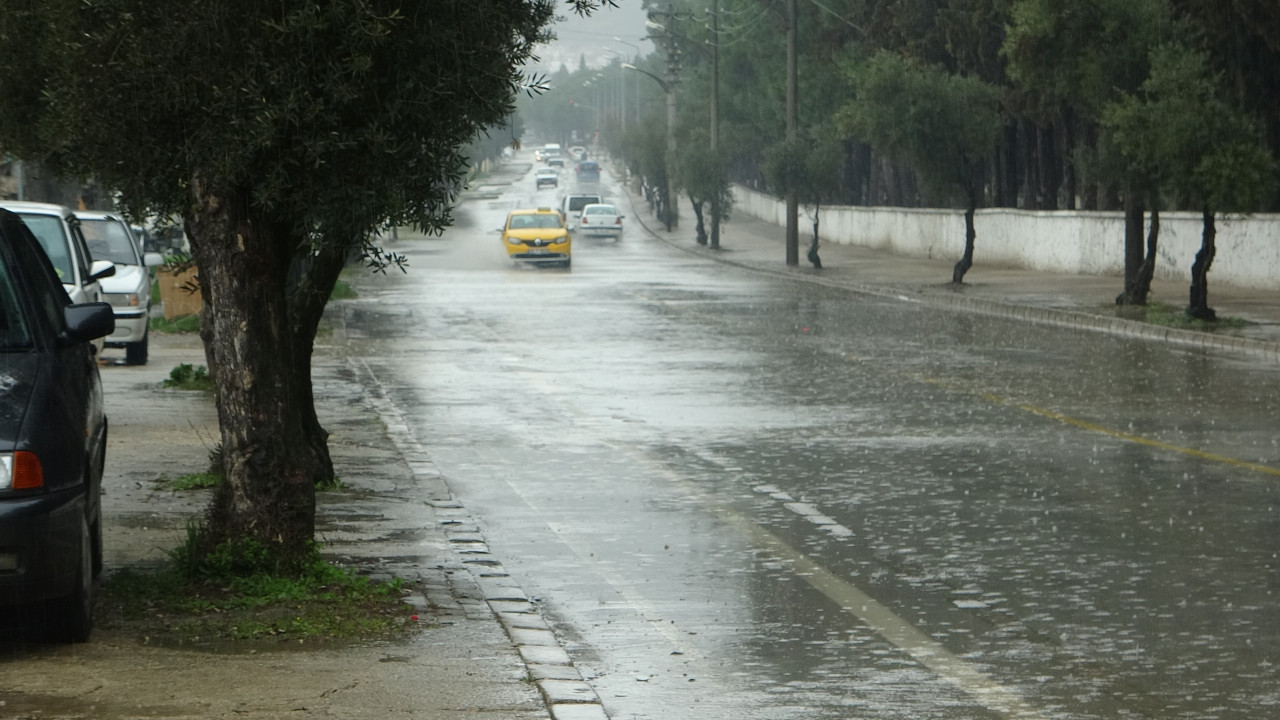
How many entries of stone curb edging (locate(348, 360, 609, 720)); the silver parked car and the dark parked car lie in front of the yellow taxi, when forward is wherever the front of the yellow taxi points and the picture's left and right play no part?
3

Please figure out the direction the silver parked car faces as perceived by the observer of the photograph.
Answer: facing the viewer

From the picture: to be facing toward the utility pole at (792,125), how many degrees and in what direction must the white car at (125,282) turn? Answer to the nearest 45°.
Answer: approximately 135° to its left

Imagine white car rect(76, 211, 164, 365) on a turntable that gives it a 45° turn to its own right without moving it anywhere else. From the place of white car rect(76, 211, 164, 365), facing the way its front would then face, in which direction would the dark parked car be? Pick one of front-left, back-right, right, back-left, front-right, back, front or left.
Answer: front-left

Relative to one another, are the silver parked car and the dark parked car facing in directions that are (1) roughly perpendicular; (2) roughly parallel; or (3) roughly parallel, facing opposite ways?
roughly parallel

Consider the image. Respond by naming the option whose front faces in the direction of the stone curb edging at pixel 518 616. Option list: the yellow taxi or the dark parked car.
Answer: the yellow taxi

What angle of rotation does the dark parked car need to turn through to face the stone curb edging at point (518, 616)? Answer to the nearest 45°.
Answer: approximately 90° to its left

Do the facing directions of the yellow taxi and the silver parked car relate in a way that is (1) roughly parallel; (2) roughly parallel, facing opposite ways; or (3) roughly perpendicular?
roughly parallel

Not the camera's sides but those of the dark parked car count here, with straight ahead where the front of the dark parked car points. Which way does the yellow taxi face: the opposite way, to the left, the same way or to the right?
the same way

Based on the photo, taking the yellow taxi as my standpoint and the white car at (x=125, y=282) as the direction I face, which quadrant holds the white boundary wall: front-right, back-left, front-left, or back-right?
front-left

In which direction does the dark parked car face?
toward the camera

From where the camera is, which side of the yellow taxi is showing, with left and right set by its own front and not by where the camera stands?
front

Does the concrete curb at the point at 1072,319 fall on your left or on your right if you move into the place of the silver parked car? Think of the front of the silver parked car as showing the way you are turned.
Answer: on your left

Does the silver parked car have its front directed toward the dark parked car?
yes

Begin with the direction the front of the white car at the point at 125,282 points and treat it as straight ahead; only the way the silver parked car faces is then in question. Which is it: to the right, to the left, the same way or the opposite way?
the same way
